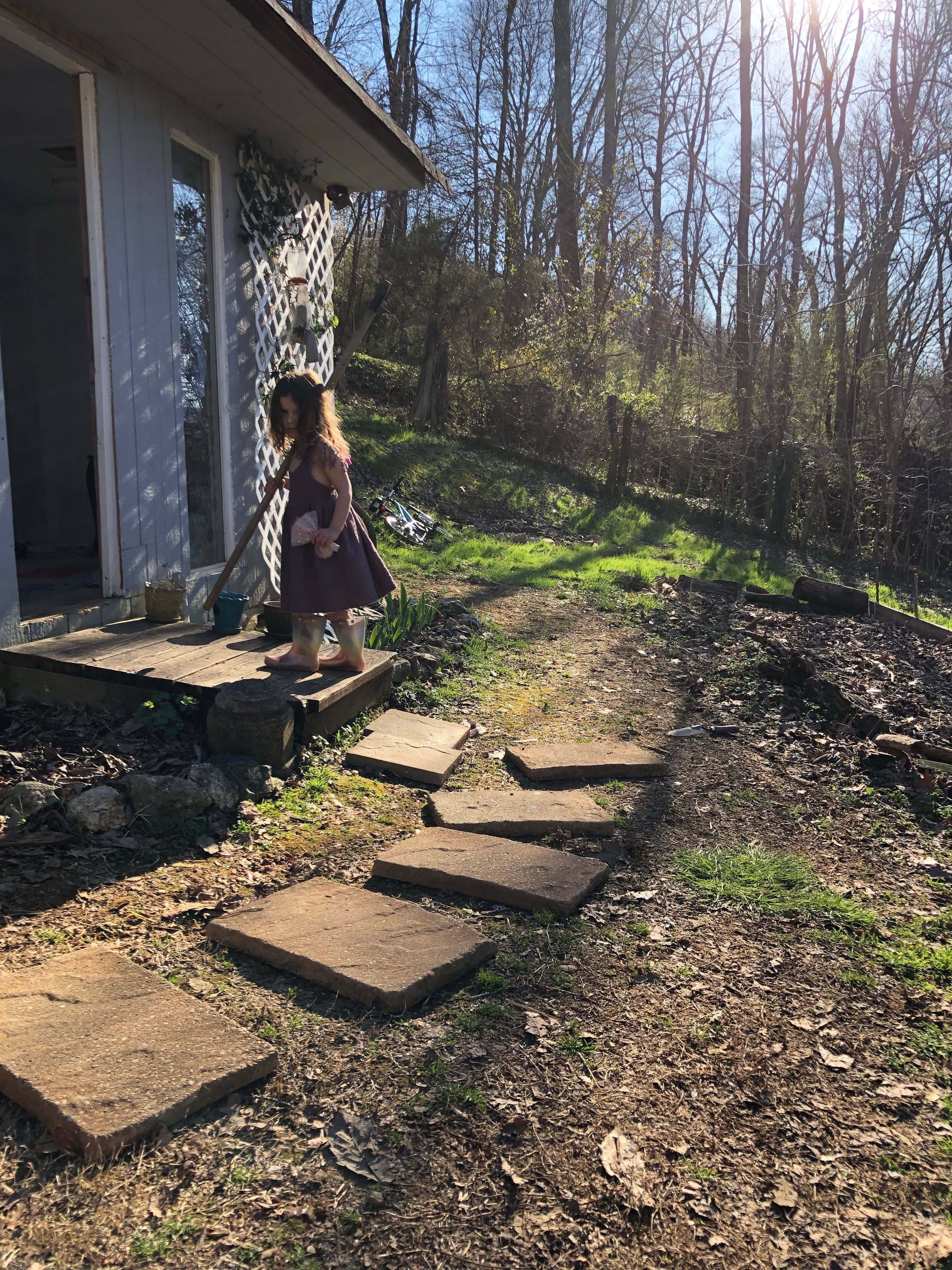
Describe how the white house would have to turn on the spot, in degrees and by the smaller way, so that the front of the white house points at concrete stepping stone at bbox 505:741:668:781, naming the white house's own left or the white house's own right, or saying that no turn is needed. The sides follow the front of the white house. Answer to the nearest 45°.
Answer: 0° — it already faces it

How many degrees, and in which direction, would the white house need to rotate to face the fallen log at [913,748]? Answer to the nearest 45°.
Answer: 0° — it already faces it

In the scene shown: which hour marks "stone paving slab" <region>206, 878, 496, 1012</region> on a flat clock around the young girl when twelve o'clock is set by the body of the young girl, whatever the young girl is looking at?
The stone paving slab is roughly at 9 o'clock from the young girl.

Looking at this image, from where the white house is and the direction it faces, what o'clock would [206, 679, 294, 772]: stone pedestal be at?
The stone pedestal is roughly at 1 o'clock from the white house.

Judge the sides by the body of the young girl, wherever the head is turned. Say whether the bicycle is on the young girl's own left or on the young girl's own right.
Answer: on the young girl's own right

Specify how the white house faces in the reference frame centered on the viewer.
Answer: facing the viewer and to the right of the viewer

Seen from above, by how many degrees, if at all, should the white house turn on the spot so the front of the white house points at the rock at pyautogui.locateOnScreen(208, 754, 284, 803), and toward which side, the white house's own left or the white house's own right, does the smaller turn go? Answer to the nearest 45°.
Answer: approximately 45° to the white house's own right

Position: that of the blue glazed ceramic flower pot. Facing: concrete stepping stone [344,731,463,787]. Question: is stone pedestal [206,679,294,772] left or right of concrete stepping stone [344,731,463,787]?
right

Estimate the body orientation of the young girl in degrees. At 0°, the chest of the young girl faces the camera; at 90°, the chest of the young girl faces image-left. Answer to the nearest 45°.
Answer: approximately 90°

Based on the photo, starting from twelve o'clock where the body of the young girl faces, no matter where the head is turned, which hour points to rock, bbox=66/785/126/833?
The rock is roughly at 10 o'clock from the young girl.
